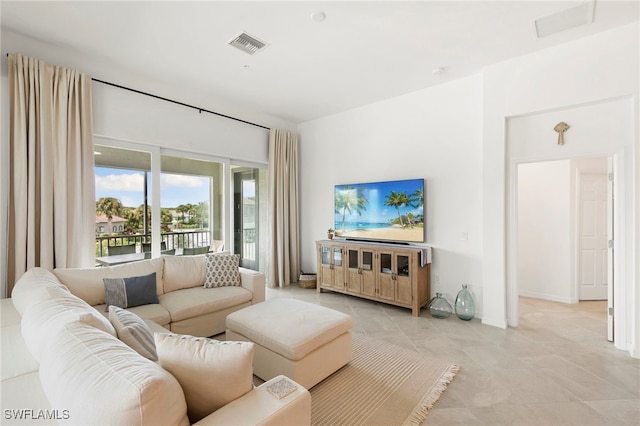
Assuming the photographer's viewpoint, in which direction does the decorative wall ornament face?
facing the viewer

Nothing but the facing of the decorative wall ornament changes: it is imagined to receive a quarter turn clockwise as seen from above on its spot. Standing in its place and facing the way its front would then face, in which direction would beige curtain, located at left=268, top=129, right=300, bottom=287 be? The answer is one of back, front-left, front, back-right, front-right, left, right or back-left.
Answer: front

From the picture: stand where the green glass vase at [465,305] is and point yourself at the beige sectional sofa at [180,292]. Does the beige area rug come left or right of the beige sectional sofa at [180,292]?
left

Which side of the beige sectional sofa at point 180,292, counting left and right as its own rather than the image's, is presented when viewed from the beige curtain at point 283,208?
left

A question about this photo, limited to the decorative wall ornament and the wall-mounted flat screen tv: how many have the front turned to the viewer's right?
0

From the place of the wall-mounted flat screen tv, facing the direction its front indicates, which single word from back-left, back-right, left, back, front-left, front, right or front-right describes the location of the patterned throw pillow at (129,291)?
front

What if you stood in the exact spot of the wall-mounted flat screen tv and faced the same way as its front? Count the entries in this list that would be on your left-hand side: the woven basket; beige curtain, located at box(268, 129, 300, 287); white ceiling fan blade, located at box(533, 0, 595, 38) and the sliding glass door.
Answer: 1

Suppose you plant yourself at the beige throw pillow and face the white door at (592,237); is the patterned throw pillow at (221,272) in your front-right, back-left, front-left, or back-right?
front-left

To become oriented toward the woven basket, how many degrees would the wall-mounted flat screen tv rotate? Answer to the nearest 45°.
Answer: approximately 45° to its right

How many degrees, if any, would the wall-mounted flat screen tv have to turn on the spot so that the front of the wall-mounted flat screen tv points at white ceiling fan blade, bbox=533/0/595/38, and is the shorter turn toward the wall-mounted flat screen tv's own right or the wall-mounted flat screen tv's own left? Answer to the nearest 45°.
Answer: approximately 90° to the wall-mounted flat screen tv's own left

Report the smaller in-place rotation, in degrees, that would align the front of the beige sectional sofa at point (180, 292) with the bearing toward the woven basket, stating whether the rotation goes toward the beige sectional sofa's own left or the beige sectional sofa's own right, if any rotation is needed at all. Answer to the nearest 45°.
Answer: approximately 90° to the beige sectional sofa's own left

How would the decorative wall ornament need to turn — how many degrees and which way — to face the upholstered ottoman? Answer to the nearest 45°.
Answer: approximately 45° to its right

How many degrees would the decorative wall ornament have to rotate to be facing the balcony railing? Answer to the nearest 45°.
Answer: approximately 45° to its right

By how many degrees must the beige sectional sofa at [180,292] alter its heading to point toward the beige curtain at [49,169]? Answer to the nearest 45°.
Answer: approximately 180°

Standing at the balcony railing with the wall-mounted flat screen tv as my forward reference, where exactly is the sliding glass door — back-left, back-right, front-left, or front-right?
front-left
